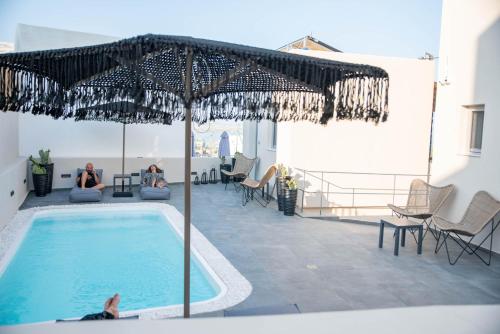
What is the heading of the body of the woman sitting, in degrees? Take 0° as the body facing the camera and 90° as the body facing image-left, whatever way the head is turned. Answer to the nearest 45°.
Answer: approximately 0°

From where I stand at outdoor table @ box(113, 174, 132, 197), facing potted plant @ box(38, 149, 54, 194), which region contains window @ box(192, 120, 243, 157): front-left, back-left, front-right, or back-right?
back-right

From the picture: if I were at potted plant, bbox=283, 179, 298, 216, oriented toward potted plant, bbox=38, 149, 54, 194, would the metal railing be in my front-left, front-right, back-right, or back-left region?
back-right

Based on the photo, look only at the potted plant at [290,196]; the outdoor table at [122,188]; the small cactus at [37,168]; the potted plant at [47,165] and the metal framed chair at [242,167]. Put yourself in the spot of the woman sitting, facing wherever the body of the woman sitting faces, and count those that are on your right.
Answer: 3

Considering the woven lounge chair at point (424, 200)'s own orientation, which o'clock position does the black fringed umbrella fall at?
The black fringed umbrella is roughly at 11 o'clock from the woven lounge chair.

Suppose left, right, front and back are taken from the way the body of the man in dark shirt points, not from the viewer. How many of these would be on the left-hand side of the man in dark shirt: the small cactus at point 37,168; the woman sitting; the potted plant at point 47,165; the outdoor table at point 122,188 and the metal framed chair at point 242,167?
3

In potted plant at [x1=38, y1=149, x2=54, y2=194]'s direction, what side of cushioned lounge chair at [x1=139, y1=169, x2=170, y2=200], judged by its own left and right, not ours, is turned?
right

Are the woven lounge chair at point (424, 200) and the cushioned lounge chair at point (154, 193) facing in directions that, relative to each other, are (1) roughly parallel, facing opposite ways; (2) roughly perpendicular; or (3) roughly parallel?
roughly perpendicular

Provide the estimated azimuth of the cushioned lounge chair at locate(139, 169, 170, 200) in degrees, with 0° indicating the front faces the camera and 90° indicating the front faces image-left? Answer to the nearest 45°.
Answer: approximately 0°

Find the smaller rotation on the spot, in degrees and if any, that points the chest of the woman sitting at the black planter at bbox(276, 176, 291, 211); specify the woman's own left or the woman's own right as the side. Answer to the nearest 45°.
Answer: approximately 45° to the woman's own left

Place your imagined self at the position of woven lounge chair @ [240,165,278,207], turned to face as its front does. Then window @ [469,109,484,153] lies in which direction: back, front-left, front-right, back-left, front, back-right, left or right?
back-left
